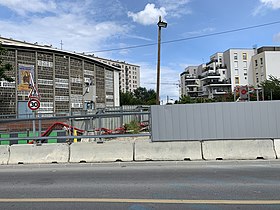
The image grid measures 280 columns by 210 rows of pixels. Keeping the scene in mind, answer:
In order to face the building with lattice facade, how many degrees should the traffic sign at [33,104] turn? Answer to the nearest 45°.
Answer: approximately 180°

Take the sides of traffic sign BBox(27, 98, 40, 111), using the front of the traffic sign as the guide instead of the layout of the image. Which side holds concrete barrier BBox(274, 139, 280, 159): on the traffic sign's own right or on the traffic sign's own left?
on the traffic sign's own left

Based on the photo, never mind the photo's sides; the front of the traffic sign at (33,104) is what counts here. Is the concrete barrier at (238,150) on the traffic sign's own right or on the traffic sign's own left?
on the traffic sign's own left

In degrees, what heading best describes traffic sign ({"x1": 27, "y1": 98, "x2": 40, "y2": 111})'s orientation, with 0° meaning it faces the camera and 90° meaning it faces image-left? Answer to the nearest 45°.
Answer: approximately 0°

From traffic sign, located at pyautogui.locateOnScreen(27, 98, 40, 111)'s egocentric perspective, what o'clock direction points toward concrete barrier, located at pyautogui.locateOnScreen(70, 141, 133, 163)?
The concrete barrier is roughly at 11 o'clock from the traffic sign.

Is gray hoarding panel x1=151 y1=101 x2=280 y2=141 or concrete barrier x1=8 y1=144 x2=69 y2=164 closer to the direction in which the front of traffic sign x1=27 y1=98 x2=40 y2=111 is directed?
the concrete barrier
